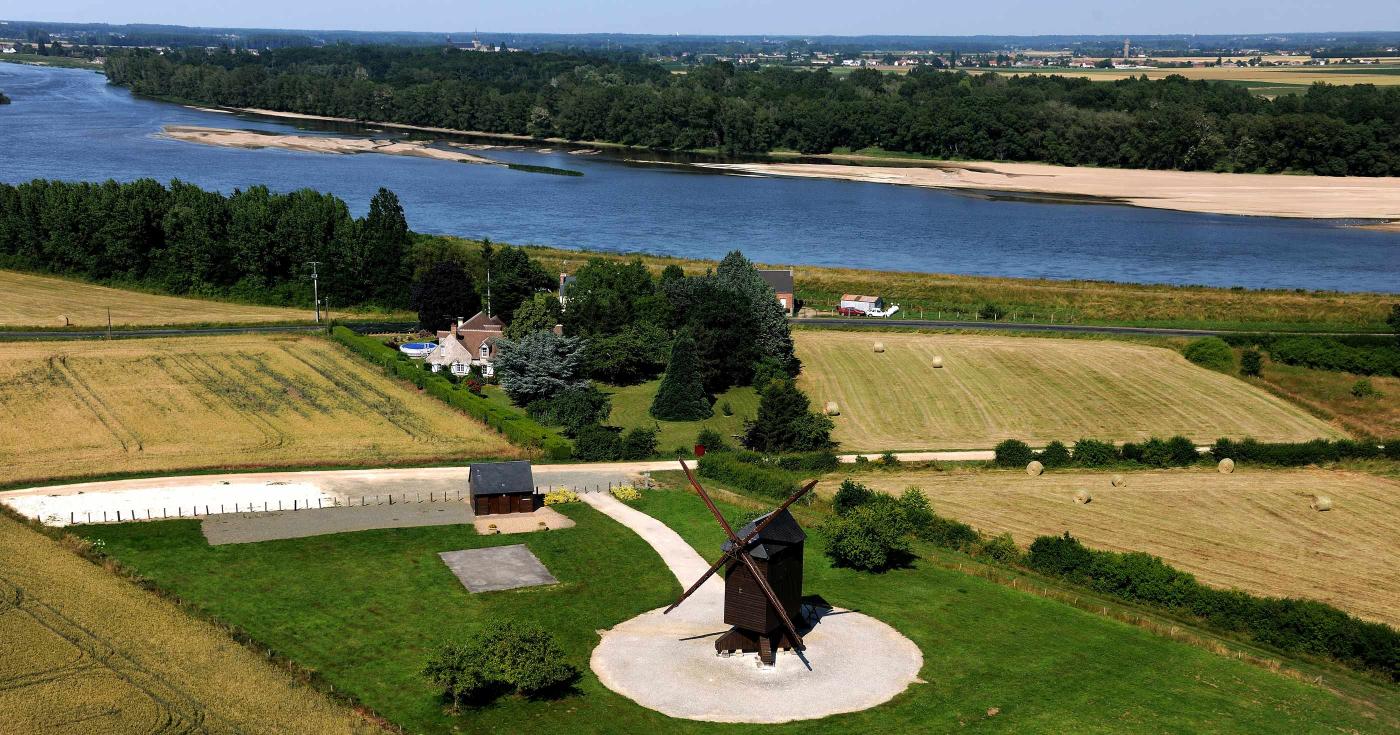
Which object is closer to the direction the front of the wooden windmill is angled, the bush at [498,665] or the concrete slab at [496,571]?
the bush

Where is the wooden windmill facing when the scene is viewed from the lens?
facing the viewer and to the left of the viewer

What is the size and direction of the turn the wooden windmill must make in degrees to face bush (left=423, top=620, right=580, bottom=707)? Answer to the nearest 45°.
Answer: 0° — it already faces it

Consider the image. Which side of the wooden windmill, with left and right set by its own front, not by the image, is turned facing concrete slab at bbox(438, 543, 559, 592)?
right

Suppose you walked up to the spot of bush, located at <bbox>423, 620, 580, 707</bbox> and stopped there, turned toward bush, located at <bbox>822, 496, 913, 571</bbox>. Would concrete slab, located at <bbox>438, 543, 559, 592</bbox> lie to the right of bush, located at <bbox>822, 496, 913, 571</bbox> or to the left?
left

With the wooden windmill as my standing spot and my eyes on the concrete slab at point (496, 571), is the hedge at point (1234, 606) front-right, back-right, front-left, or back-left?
back-right

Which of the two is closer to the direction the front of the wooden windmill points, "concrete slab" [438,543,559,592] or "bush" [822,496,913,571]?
the concrete slab

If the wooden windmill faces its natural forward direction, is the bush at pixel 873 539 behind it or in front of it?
behind

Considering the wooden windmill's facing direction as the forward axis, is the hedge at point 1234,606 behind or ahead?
behind

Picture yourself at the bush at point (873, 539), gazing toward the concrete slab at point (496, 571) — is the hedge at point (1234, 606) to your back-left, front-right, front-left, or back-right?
back-left
